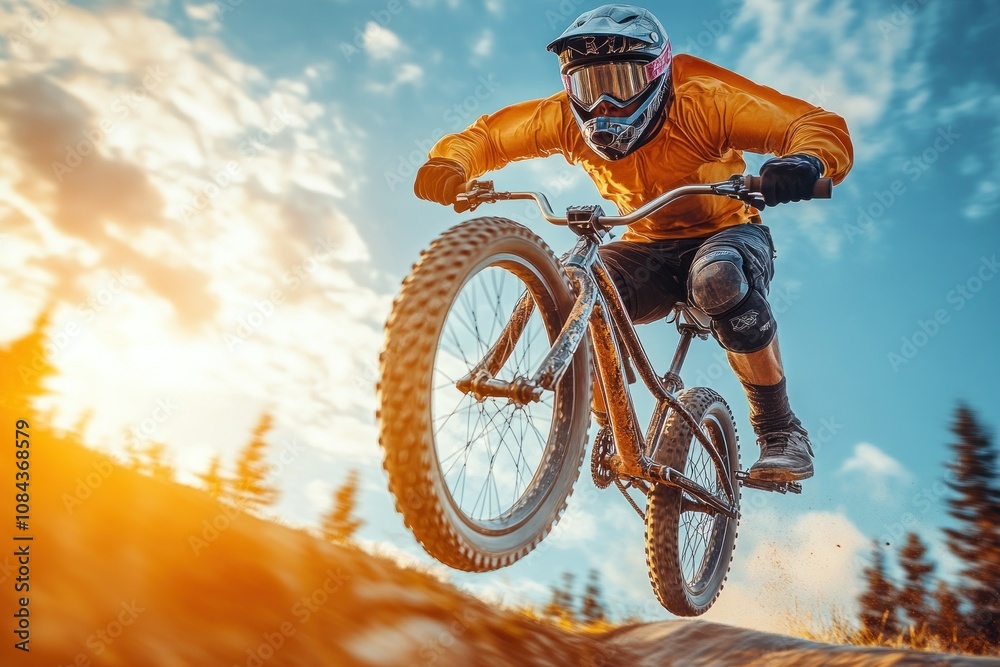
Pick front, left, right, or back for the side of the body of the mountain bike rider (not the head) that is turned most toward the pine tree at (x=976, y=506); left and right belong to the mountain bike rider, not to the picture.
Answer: back

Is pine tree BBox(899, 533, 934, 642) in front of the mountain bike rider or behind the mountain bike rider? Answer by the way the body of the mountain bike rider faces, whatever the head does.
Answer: behind

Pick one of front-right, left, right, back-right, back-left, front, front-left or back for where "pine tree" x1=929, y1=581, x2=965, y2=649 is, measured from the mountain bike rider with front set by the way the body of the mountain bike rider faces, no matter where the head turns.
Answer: back

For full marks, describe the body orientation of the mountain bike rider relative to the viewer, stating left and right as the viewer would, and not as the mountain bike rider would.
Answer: facing the viewer and to the left of the viewer
